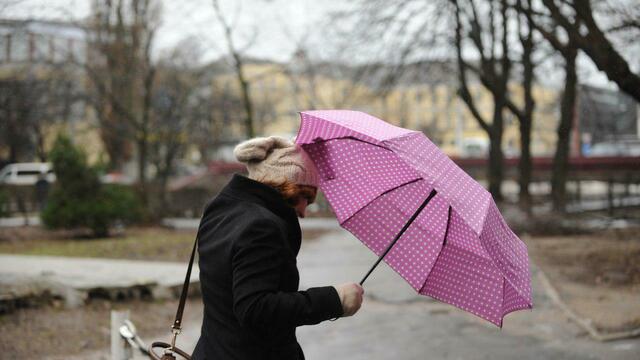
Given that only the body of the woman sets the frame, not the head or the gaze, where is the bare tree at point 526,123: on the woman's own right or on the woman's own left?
on the woman's own left

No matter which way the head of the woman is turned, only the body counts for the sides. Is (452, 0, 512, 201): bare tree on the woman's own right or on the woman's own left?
on the woman's own left

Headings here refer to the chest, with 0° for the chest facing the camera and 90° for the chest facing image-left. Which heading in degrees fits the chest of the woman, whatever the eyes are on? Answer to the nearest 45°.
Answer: approximately 270°

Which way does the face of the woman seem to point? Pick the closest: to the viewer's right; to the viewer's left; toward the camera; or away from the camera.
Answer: to the viewer's right

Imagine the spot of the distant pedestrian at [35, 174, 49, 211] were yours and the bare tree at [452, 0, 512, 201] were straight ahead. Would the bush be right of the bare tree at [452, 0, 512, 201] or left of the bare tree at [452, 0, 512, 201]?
right

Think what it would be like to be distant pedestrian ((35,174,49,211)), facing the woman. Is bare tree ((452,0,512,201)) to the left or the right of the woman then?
left

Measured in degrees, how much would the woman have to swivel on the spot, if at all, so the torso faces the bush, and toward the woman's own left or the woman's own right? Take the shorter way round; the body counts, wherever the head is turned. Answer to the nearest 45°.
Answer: approximately 90° to the woman's own left

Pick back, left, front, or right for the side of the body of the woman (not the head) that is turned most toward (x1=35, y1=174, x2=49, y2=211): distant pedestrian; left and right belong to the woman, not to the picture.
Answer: left

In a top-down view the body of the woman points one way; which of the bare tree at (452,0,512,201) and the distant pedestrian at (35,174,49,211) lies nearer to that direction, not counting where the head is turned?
the bare tree

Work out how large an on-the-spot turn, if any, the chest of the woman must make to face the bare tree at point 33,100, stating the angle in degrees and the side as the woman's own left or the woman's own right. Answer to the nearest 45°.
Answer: approximately 90° to the woman's own left

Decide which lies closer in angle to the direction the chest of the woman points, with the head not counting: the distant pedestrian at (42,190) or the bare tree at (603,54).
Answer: the bare tree
